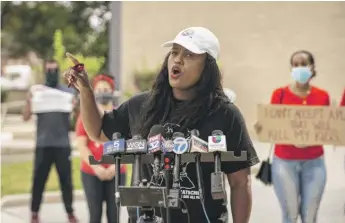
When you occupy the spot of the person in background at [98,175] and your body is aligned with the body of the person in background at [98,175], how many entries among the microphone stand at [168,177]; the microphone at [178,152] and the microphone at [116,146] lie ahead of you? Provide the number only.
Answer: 3

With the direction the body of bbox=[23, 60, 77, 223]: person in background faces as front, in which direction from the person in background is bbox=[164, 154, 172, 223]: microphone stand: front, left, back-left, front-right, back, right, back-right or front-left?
front

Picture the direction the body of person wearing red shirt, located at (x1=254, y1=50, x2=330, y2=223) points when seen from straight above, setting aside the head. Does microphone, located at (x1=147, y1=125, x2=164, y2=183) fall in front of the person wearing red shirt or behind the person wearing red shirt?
in front

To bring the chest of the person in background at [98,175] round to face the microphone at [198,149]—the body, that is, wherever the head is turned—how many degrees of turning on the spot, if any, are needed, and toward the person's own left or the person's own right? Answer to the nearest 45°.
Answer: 0° — they already face it

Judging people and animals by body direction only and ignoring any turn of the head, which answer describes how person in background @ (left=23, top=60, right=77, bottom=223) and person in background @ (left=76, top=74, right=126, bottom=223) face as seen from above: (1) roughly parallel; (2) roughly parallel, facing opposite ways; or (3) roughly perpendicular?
roughly parallel

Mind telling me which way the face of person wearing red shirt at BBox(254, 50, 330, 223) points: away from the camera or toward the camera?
toward the camera

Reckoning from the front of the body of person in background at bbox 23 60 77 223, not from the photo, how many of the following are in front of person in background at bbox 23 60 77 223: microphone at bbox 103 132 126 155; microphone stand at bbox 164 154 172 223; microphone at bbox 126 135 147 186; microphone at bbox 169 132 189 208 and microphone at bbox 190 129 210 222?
5

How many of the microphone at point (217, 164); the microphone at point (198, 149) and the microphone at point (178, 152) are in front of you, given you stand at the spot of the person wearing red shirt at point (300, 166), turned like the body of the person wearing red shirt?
3

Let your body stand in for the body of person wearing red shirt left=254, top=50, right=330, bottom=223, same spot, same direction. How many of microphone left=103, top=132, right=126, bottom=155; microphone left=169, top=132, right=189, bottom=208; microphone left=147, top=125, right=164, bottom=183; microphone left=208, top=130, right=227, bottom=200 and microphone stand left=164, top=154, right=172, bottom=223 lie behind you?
0

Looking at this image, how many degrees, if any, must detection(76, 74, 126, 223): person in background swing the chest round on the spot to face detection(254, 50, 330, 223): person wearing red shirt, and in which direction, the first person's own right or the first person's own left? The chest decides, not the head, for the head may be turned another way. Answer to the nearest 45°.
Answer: approximately 90° to the first person's own left

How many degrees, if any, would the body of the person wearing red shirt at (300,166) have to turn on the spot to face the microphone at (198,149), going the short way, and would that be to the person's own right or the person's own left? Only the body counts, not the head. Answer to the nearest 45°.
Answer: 0° — they already face it

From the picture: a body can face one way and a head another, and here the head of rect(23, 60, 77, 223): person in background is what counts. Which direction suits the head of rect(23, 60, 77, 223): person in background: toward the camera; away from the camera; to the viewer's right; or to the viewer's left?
toward the camera

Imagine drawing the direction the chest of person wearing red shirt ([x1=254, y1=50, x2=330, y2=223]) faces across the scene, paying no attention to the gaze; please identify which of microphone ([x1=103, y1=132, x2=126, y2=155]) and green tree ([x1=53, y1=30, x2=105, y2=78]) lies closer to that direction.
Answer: the microphone

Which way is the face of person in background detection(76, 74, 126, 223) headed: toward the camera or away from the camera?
toward the camera

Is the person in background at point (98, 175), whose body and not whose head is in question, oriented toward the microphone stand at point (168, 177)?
yes

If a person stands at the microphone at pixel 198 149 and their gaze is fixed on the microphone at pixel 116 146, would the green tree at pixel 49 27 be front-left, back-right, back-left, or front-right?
front-right

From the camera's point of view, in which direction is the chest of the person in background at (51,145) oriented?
toward the camera

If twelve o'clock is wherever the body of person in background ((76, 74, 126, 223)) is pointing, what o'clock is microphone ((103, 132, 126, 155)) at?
The microphone is roughly at 12 o'clock from the person in background.

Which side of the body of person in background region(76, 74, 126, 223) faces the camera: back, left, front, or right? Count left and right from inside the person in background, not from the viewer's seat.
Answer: front
